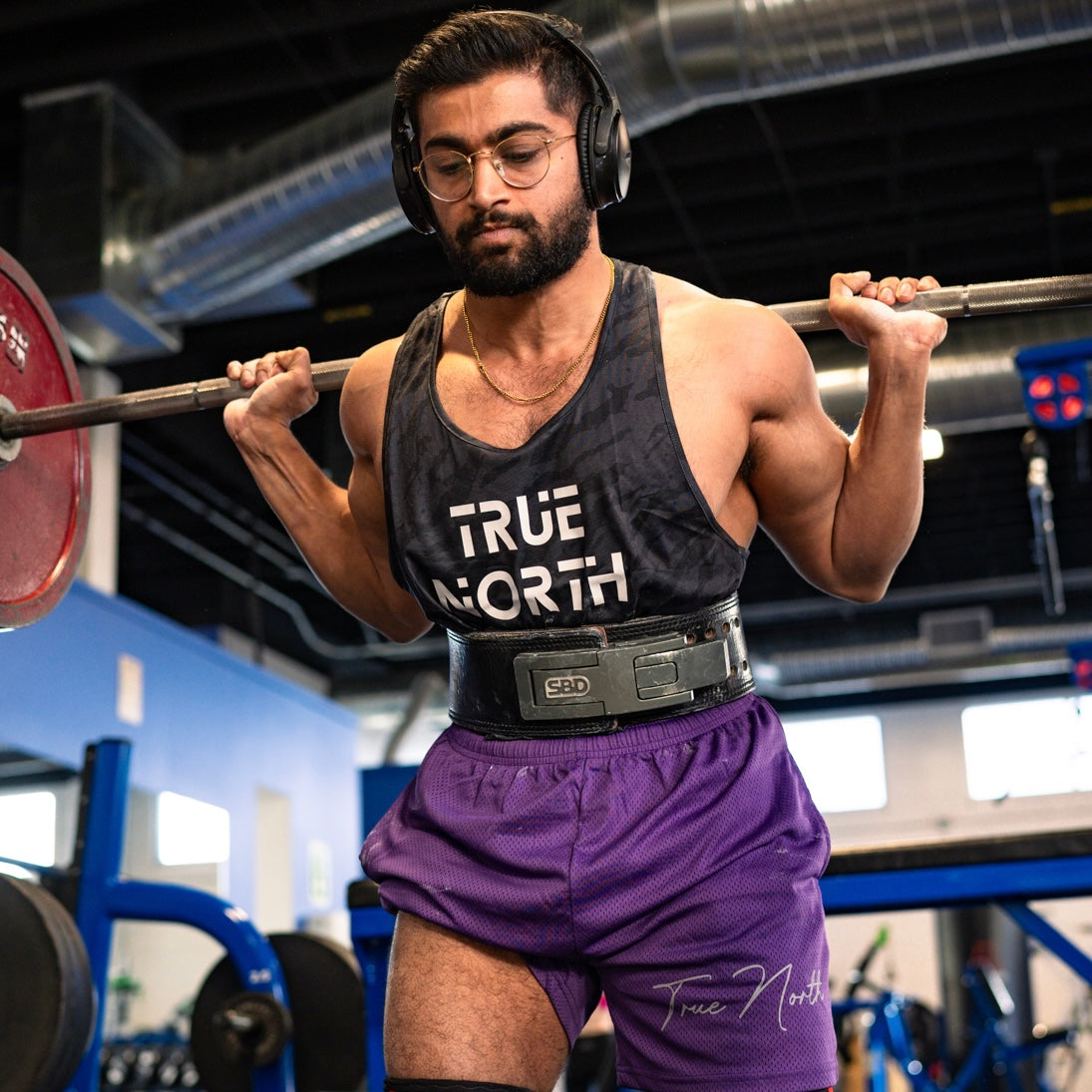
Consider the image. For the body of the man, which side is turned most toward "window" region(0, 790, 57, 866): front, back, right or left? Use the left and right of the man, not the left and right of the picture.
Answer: back

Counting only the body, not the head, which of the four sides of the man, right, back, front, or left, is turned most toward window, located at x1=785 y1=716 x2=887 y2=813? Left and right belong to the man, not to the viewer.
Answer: back

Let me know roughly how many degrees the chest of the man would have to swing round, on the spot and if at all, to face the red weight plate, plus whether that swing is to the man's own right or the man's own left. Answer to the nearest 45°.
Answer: approximately 135° to the man's own right

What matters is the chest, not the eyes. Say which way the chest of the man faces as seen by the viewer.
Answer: toward the camera

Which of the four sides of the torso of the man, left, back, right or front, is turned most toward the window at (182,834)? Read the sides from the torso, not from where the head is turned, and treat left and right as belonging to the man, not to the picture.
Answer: back

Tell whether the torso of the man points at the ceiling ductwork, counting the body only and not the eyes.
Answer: no

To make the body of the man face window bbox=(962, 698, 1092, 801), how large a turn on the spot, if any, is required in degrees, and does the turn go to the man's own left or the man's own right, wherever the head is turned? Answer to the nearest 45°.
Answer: approximately 180°
